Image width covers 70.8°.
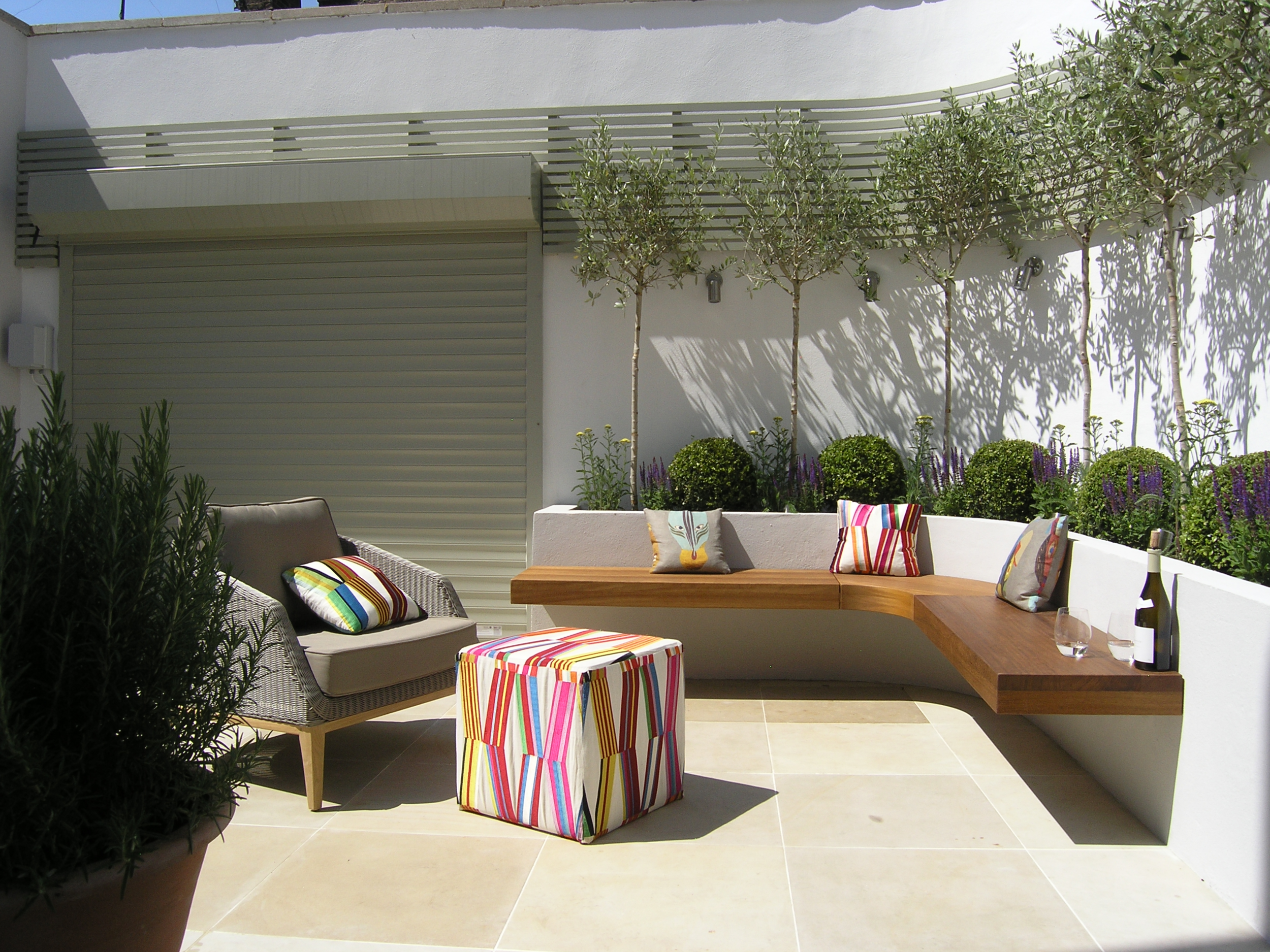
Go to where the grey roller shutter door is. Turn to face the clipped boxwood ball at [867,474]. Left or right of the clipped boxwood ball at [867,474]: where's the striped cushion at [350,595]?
right

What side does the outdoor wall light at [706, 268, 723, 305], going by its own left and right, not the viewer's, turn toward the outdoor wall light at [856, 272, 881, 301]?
left

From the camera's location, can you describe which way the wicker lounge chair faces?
facing the viewer and to the right of the viewer

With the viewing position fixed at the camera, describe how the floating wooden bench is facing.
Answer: facing the viewer and to the left of the viewer

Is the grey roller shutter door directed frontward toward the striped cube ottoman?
yes

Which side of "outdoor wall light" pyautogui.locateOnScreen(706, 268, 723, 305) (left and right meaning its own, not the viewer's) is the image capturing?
front

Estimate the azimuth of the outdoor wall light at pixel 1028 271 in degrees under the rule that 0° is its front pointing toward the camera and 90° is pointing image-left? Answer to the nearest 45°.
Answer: approximately 45°

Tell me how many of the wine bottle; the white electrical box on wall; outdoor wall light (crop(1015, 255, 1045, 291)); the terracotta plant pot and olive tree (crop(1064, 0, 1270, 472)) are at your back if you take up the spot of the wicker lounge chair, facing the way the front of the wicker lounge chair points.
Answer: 1

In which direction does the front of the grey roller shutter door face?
toward the camera

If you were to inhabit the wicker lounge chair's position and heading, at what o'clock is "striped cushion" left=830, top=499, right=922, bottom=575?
The striped cushion is roughly at 10 o'clock from the wicker lounge chair.

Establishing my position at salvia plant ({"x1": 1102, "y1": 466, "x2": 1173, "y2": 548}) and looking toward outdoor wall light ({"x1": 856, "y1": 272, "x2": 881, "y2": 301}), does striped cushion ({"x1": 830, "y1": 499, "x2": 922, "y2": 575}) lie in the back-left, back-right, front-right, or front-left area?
front-left

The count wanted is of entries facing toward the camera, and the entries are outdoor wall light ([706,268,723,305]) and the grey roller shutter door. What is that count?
2

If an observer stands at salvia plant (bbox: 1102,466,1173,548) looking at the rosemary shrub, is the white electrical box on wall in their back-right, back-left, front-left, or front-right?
front-right
